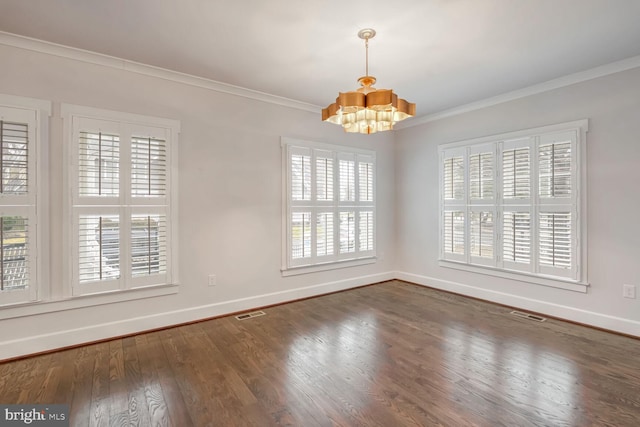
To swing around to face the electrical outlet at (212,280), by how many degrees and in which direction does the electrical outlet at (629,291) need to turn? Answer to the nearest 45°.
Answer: approximately 45° to its right

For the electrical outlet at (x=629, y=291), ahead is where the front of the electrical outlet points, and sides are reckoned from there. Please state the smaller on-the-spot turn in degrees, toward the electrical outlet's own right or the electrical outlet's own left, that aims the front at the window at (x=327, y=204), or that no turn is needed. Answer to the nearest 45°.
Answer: approximately 90° to the electrical outlet's own right

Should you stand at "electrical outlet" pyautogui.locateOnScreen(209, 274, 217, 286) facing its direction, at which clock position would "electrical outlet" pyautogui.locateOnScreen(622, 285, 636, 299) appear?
"electrical outlet" pyautogui.locateOnScreen(622, 285, 636, 299) is roughly at 10 o'clock from "electrical outlet" pyautogui.locateOnScreen(209, 274, 217, 286).

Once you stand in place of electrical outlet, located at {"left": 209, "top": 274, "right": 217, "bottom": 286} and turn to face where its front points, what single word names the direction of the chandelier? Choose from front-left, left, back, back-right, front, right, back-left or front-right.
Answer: front-left

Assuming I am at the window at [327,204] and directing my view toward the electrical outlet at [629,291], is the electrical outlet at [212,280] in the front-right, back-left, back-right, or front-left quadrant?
back-right

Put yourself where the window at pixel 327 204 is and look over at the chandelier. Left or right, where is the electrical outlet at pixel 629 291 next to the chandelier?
left

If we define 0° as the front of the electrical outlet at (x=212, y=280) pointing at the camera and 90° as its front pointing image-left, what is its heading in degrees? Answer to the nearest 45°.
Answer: approximately 0°

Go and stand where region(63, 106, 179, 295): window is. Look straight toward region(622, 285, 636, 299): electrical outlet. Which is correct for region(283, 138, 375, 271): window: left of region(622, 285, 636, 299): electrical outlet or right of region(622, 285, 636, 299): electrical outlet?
left

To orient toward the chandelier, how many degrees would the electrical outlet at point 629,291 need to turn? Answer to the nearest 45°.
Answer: approximately 45° to its right

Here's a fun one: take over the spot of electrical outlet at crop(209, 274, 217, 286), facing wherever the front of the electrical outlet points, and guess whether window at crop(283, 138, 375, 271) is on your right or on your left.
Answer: on your left
